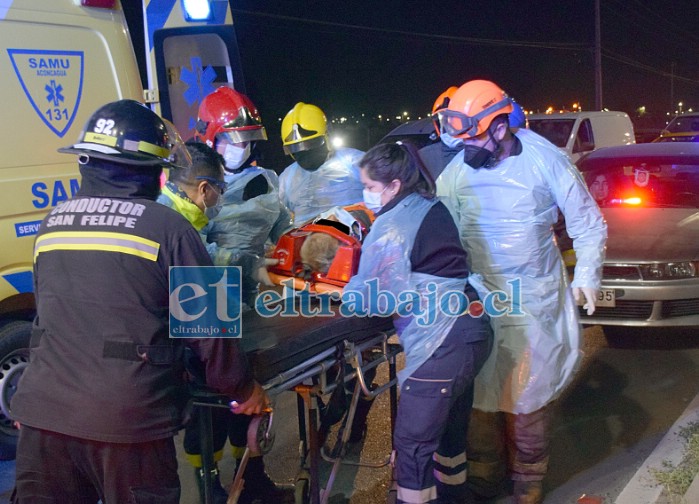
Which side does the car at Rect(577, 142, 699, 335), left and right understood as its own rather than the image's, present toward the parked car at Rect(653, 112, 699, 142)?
back

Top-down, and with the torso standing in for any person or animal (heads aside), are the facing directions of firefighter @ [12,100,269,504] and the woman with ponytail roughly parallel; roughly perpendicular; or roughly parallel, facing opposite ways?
roughly perpendicular

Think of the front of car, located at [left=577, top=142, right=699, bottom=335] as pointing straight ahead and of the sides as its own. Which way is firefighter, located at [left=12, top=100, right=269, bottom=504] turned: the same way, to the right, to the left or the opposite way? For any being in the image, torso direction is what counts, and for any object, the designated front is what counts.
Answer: the opposite way

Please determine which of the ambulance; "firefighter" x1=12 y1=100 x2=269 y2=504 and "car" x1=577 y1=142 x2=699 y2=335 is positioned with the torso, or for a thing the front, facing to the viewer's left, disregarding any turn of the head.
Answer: the ambulance

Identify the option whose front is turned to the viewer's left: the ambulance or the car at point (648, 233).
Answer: the ambulance

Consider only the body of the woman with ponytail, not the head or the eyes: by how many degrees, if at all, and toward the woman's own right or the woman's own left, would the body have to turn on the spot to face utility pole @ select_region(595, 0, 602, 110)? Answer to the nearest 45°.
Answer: approximately 90° to the woman's own right

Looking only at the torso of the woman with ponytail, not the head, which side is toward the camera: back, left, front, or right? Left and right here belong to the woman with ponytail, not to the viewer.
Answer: left

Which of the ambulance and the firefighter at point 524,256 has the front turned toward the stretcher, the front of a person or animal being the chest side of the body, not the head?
the firefighter

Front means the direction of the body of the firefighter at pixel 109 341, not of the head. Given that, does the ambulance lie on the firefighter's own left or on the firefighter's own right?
on the firefighter's own left

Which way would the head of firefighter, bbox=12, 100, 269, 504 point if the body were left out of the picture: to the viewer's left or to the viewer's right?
to the viewer's right

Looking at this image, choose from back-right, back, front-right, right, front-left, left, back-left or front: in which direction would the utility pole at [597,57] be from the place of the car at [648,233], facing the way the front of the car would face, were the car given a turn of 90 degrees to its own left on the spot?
left

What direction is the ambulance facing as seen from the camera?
to the viewer's left

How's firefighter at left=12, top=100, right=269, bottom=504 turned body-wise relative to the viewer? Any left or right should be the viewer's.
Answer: facing away from the viewer and to the right of the viewer

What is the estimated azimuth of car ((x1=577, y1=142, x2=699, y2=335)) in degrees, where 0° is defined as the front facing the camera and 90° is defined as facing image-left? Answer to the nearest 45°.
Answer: approximately 0°
